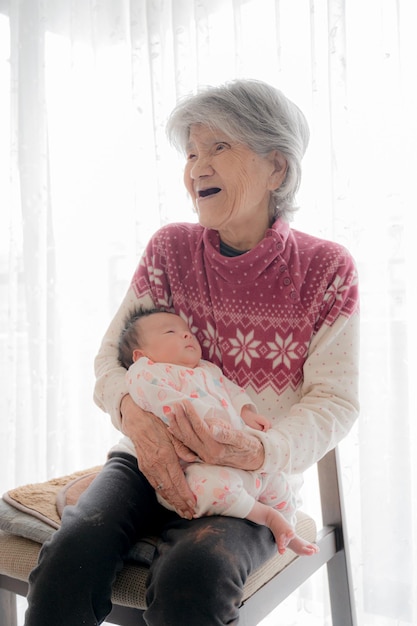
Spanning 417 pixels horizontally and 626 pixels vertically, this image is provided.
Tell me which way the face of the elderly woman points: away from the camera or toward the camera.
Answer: toward the camera

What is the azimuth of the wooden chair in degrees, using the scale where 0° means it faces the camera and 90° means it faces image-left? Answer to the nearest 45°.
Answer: approximately 45°

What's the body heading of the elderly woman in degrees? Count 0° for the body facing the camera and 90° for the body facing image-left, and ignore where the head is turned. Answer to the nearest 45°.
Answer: approximately 45°
